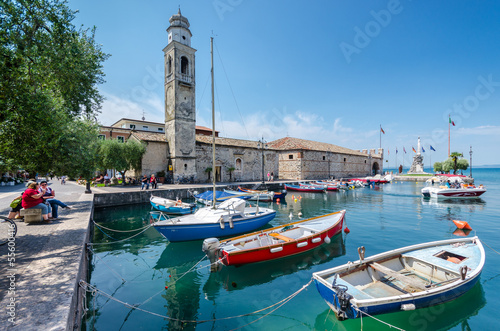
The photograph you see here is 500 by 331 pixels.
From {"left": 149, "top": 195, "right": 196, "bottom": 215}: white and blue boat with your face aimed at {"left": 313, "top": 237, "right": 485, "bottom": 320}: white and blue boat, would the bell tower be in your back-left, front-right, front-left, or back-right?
back-left

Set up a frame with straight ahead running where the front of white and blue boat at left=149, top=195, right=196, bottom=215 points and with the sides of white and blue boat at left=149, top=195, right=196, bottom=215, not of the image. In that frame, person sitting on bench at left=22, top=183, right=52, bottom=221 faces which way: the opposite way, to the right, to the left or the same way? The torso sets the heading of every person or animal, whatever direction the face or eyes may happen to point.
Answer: the opposite way

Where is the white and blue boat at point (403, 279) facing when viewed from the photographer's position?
facing away from the viewer and to the right of the viewer

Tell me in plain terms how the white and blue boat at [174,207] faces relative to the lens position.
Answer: facing to the left of the viewer

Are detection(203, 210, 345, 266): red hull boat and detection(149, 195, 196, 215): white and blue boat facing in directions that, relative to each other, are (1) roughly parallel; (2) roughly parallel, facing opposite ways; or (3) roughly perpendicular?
roughly parallel, facing opposite ways

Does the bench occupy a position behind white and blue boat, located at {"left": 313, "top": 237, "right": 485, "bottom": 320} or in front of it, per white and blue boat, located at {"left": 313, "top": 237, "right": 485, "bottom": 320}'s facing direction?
behind

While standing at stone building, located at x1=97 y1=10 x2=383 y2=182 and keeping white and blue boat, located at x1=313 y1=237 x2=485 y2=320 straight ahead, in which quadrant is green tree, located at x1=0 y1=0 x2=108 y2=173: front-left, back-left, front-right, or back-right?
front-right

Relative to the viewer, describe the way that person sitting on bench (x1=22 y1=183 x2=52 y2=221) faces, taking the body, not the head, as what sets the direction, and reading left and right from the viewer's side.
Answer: facing to the right of the viewer

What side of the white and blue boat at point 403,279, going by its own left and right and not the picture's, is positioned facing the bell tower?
left

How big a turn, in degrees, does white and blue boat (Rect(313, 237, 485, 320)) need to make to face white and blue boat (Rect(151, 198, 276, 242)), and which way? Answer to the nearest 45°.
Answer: approximately 135° to its left

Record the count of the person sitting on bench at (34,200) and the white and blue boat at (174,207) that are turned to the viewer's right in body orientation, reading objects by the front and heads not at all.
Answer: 1

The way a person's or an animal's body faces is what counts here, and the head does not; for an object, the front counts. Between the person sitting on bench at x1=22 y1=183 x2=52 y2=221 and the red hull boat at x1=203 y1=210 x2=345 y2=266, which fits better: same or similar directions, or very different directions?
same or similar directions

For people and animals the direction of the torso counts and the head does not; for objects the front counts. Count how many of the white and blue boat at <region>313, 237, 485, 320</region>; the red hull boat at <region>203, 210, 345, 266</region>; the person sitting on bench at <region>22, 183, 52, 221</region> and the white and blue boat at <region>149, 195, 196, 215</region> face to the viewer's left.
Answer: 1
